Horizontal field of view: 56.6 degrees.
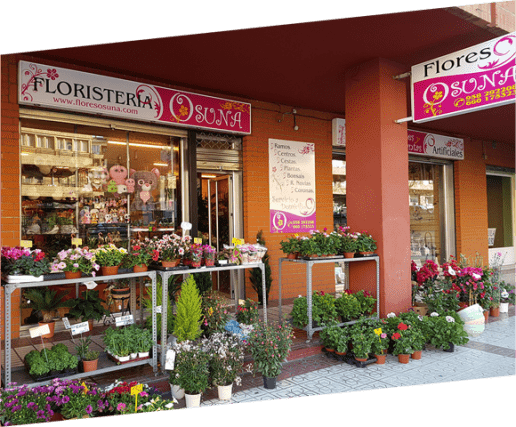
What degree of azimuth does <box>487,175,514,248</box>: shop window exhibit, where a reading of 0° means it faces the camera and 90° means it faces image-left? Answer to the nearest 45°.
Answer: approximately 315°

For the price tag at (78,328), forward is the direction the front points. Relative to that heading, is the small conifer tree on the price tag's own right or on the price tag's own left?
on the price tag's own left

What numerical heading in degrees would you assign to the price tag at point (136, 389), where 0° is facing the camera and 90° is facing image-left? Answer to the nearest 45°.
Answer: approximately 0°

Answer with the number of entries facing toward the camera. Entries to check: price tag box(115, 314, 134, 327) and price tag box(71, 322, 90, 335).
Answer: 2

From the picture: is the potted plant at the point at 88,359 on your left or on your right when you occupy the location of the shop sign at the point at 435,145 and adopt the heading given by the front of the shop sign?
on your right

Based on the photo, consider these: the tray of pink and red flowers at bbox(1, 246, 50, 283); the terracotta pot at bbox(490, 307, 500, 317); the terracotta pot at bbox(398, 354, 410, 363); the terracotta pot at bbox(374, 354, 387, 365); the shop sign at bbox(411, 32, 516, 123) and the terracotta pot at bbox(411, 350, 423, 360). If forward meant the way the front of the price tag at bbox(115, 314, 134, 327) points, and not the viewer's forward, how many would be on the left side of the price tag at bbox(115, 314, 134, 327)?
5

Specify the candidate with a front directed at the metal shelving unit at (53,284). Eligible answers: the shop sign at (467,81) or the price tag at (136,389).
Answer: the shop sign

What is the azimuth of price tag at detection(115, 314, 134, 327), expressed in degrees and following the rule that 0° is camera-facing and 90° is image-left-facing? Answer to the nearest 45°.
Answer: approximately 0°
